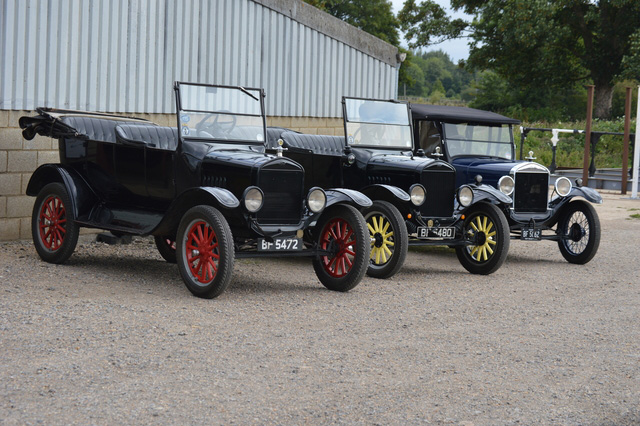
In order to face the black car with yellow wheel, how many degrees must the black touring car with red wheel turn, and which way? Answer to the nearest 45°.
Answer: approximately 90° to its left

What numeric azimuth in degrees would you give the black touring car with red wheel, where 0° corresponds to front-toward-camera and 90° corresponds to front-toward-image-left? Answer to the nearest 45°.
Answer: approximately 315°

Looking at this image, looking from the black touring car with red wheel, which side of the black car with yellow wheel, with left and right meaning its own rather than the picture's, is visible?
right

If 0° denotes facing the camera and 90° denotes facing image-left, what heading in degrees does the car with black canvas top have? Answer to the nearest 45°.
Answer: approximately 315°

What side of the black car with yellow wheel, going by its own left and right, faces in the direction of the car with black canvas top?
left

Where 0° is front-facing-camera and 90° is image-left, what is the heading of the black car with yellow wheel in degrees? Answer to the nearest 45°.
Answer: approximately 315°
